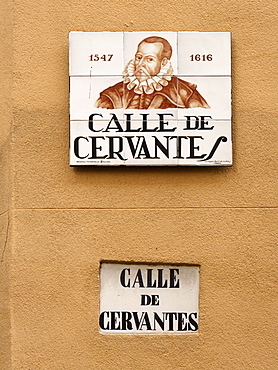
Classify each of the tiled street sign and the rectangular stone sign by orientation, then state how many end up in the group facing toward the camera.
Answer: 2

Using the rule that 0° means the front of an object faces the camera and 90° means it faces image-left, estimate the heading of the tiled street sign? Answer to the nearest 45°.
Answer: approximately 0°
